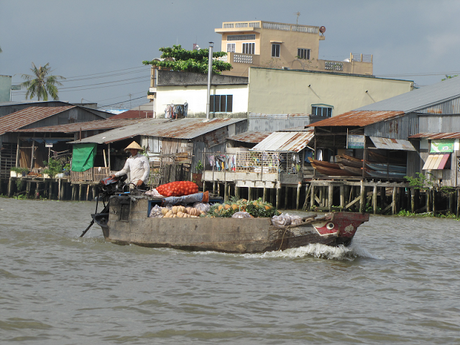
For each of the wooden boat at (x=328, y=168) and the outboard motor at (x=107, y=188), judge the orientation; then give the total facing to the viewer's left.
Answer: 1

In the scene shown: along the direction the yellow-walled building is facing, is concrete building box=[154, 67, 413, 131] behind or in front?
in front

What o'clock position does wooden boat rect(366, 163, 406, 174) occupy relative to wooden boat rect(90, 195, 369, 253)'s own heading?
wooden boat rect(366, 163, 406, 174) is roughly at 10 o'clock from wooden boat rect(90, 195, 369, 253).

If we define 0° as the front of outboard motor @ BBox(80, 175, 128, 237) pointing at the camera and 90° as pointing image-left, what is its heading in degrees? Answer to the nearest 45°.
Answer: approximately 270°

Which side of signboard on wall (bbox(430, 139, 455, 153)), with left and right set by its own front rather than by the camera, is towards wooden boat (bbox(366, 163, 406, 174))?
right

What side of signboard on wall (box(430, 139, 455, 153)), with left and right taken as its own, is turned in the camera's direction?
front

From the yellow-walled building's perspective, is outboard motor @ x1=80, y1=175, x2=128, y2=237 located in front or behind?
in front

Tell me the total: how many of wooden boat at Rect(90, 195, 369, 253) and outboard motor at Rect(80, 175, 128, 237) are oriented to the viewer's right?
2

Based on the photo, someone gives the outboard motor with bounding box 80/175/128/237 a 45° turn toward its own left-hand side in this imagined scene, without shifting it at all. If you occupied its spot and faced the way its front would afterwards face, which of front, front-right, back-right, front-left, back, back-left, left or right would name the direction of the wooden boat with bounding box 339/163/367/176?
front

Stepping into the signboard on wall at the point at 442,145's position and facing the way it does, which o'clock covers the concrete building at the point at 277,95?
The concrete building is roughly at 4 o'clock from the signboard on wall.

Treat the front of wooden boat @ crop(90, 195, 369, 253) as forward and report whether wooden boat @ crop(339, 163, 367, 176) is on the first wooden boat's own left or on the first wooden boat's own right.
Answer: on the first wooden boat's own left

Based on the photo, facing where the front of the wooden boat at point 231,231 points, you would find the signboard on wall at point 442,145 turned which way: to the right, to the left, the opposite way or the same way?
to the right

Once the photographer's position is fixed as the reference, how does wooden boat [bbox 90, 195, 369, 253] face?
facing to the right of the viewer

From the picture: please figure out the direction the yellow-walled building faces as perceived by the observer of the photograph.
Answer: facing the viewer and to the left of the viewer

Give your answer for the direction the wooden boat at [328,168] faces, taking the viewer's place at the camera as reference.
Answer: facing to the left of the viewer

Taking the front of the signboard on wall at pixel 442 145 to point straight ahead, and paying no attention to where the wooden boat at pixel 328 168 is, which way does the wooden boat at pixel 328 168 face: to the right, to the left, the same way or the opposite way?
to the right

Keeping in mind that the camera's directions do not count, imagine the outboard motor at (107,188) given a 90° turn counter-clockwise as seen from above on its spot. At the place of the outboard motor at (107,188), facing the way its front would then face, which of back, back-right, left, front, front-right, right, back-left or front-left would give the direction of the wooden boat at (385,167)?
front-right

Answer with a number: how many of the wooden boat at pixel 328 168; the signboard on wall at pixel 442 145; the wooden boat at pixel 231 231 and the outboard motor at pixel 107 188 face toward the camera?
1
